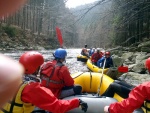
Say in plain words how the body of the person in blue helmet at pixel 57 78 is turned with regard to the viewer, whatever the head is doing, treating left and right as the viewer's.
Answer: facing away from the viewer and to the right of the viewer

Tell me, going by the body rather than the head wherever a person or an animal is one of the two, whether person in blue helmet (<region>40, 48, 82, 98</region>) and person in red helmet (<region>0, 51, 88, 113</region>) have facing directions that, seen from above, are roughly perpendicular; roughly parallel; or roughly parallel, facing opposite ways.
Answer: roughly parallel

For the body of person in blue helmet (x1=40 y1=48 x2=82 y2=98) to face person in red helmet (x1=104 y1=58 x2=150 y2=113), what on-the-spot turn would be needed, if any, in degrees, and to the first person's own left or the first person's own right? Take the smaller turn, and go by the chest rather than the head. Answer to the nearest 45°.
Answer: approximately 90° to the first person's own right

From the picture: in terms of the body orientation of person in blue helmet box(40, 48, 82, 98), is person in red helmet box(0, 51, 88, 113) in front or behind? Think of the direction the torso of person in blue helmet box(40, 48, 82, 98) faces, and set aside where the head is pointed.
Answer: behind

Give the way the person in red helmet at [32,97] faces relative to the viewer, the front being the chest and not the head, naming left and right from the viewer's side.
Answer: facing away from the viewer and to the right of the viewer

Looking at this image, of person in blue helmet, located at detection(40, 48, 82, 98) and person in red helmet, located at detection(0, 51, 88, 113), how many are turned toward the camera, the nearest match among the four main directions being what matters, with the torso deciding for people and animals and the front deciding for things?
0

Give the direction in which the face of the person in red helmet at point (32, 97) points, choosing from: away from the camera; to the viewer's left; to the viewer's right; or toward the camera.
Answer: away from the camera

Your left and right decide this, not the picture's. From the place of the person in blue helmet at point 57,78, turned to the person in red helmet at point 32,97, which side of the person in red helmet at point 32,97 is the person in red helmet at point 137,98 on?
left
